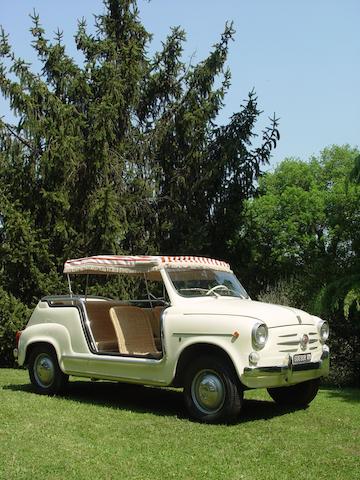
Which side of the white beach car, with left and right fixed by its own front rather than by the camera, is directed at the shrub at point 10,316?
back

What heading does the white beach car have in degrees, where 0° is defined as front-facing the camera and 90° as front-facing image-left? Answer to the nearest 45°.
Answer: approximately 315°
